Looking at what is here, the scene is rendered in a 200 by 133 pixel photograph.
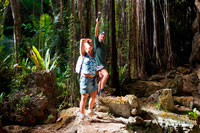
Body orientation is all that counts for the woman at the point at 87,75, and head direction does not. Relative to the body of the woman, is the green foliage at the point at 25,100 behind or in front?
behind

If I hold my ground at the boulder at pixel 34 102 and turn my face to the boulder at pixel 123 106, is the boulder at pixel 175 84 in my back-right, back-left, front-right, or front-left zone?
front-left

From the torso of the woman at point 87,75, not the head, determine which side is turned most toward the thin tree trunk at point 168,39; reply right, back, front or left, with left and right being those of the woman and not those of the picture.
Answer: left

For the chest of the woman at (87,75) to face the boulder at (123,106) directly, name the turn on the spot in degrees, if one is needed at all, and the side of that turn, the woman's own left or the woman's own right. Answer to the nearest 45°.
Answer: approximately 90° to the woman's own left

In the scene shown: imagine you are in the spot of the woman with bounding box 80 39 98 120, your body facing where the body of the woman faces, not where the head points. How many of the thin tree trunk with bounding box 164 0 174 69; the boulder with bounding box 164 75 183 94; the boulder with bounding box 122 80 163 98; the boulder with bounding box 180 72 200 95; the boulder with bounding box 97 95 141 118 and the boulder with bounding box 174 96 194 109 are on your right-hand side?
0

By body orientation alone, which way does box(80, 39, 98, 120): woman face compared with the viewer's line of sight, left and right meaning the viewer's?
facing the viewer and to the right of the viewer

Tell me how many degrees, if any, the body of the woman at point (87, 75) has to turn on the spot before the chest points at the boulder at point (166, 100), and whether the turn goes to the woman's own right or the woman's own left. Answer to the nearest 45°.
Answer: approximately 90° to the woman's own left

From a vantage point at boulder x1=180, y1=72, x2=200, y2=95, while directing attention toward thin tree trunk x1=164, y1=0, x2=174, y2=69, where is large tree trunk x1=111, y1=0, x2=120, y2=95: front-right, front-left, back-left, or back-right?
front-left

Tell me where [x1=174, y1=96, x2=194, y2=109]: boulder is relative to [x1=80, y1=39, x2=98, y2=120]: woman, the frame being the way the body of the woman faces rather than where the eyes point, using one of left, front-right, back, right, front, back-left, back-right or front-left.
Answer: left

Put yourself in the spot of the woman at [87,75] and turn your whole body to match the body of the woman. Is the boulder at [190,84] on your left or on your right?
on your left

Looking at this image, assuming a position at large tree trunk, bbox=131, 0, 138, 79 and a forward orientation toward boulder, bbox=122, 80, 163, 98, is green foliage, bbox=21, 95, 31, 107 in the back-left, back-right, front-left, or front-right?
front-right

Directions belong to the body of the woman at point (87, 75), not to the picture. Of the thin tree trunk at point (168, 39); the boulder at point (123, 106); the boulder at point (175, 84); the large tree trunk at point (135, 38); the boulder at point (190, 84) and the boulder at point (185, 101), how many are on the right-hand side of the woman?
0

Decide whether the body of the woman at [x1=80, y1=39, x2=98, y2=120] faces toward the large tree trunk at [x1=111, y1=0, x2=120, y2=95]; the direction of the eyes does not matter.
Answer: no

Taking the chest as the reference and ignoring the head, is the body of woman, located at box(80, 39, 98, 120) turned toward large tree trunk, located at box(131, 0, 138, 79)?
no
